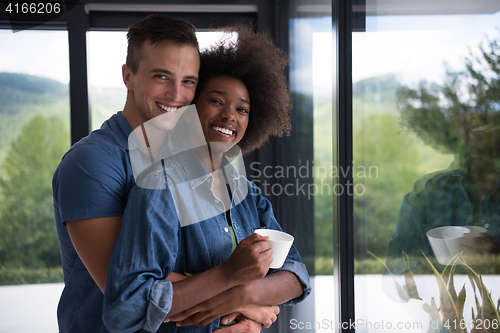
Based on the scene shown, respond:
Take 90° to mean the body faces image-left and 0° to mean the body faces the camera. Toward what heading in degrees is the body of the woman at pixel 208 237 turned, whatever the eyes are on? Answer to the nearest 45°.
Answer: approximately 315°

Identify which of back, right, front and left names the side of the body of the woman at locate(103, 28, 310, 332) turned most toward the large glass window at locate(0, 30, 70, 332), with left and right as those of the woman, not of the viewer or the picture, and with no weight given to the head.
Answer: back

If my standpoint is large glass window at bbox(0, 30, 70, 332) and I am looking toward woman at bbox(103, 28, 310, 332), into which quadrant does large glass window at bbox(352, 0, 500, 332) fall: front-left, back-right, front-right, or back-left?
front-left

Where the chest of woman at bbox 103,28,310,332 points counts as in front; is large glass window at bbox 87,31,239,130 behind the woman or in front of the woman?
behind

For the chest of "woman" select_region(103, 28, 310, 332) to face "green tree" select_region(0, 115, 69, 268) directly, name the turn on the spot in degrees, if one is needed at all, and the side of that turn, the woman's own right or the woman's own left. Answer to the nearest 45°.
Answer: approximately 180°

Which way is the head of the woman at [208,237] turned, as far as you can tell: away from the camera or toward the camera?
toward the camera
